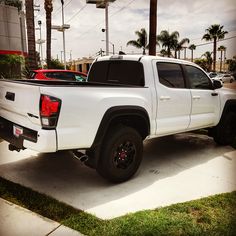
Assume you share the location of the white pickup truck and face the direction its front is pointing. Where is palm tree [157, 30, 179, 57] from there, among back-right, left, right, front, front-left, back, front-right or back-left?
front-left

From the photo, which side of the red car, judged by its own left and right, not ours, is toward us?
right

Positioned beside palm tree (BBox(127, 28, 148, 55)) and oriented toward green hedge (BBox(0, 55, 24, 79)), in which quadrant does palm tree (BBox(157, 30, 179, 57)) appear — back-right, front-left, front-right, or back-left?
back-left

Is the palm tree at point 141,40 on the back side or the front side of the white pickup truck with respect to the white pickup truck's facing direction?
on the front side

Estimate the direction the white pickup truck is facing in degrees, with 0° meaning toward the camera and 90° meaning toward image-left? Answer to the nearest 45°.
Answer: approximately 225°

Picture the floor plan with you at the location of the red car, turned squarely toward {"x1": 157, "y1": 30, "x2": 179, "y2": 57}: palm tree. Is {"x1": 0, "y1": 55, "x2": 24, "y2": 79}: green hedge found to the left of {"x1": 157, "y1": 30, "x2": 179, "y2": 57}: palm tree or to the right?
left

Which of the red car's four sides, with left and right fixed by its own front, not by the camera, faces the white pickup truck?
right

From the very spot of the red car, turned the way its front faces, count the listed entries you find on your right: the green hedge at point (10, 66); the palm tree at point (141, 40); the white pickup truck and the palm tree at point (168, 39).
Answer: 1
